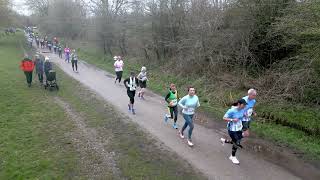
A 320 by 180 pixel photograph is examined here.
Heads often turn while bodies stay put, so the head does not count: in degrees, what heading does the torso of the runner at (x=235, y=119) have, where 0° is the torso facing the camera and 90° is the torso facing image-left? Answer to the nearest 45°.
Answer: approximately 315°

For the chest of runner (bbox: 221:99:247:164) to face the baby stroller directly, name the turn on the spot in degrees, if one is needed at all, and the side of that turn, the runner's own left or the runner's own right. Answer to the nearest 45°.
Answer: approximately 180°
